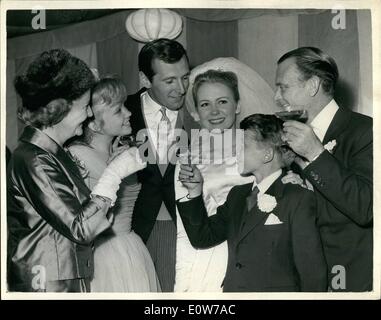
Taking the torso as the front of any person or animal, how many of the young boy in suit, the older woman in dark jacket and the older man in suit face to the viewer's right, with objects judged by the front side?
1

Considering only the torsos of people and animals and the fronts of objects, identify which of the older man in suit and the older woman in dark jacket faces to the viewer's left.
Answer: the older man in suit

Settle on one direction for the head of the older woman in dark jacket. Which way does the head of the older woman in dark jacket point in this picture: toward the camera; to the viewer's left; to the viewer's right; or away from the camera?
to the viewer's right

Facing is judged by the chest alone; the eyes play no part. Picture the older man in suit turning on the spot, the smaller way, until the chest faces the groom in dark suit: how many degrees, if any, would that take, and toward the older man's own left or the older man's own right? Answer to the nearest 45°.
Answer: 0° — they already face them

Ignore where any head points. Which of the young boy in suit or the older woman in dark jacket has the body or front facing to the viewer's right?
the older woman in dark jacket

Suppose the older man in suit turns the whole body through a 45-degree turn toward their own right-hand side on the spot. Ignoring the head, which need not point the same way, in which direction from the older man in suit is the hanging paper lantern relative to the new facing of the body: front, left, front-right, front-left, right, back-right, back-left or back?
front-left

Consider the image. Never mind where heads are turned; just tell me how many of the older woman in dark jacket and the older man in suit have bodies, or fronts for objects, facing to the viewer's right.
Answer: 1

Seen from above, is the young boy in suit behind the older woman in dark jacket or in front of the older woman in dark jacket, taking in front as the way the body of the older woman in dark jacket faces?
in front

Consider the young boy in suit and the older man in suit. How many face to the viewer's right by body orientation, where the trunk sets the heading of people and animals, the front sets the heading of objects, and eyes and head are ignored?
0

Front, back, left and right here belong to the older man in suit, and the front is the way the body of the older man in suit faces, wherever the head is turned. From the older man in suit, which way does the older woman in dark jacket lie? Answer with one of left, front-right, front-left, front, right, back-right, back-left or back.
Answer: front

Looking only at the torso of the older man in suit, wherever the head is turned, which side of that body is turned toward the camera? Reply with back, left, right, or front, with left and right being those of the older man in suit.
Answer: left

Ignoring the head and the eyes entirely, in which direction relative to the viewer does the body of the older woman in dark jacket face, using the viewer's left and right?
facing to the right of the viewer

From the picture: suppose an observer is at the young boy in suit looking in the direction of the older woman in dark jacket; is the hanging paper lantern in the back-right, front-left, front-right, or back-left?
front-right
